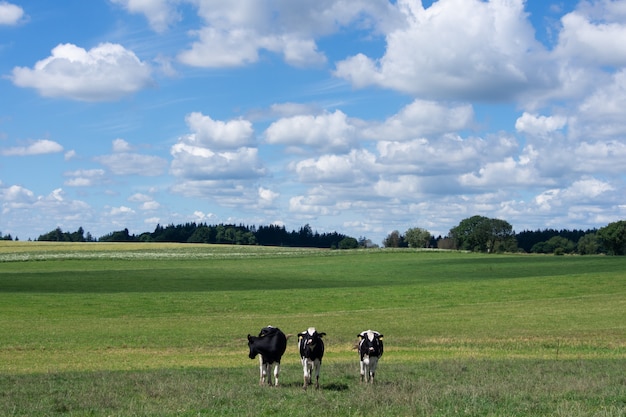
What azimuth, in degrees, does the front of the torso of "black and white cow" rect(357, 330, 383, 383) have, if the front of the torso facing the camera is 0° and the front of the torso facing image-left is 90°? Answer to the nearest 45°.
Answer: approximately 0°

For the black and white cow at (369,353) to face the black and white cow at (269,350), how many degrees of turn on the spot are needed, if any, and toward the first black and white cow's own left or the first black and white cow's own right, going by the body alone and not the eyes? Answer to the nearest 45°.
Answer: approximately 90° to the first black and white cow's own right

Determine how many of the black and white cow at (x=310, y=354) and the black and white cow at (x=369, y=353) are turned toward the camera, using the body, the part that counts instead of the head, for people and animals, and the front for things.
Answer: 2

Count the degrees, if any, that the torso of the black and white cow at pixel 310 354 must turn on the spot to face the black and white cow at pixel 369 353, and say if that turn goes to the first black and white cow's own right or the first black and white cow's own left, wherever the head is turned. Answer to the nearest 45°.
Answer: approximately 135° to the first black and white cow's own left

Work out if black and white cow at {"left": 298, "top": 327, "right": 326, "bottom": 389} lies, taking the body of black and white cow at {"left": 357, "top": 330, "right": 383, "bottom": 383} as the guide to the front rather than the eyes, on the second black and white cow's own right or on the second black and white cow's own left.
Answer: on the second black and white cow's own right

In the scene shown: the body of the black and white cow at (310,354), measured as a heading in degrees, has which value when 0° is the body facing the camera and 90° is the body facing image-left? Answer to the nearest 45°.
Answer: approximately 0°

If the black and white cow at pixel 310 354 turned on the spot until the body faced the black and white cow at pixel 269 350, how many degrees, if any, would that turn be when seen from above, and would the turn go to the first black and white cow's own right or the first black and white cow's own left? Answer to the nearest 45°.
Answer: approximately 135° to the first black and white cow's own right

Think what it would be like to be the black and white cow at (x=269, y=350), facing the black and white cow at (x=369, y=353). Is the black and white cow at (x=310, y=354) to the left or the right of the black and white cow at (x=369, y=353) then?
right
